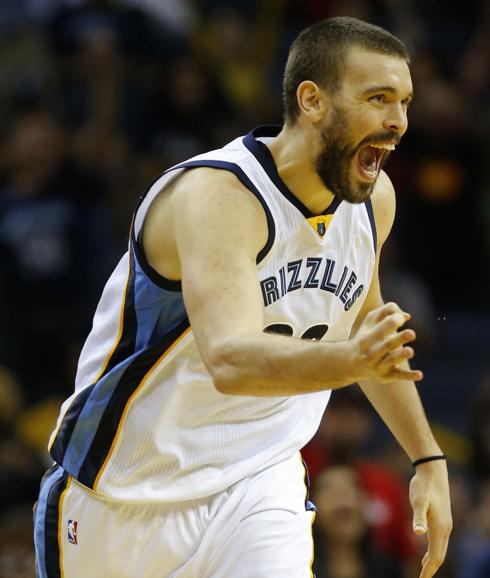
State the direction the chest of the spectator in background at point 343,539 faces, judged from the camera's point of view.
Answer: toward the camera

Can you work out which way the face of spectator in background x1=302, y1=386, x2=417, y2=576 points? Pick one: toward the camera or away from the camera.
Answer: toward the camera

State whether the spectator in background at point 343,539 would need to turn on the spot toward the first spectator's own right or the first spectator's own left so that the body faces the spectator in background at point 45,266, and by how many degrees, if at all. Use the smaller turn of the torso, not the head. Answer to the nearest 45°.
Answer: approximately 135° to the first spectator's own right

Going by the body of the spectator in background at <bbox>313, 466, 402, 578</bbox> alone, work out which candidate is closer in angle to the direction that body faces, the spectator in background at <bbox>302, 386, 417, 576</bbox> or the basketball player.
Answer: the basketball player

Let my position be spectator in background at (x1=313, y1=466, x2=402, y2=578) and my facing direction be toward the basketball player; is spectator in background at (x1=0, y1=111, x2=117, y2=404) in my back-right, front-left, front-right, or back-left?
back-right

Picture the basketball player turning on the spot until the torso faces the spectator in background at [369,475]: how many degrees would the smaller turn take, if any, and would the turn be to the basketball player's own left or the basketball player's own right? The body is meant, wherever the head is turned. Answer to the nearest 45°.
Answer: approximately 135° to the basketball player's own left

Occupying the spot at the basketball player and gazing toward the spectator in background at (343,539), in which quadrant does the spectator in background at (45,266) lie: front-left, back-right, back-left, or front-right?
front-left

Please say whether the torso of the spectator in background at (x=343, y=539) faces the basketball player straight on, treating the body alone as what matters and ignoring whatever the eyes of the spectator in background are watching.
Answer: yes

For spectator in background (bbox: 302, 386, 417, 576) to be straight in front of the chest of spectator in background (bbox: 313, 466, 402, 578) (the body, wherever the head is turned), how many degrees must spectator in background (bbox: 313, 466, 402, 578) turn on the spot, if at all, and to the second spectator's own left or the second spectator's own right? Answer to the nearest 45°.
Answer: approximately 180°

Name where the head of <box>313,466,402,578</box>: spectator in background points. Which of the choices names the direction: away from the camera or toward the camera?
toward the camera

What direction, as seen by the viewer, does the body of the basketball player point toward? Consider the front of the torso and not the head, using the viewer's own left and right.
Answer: facing the viewer and to the right of the viewer

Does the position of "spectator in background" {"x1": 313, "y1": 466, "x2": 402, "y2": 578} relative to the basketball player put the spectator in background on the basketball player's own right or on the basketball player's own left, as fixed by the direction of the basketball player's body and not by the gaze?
on the basketball player's own left
